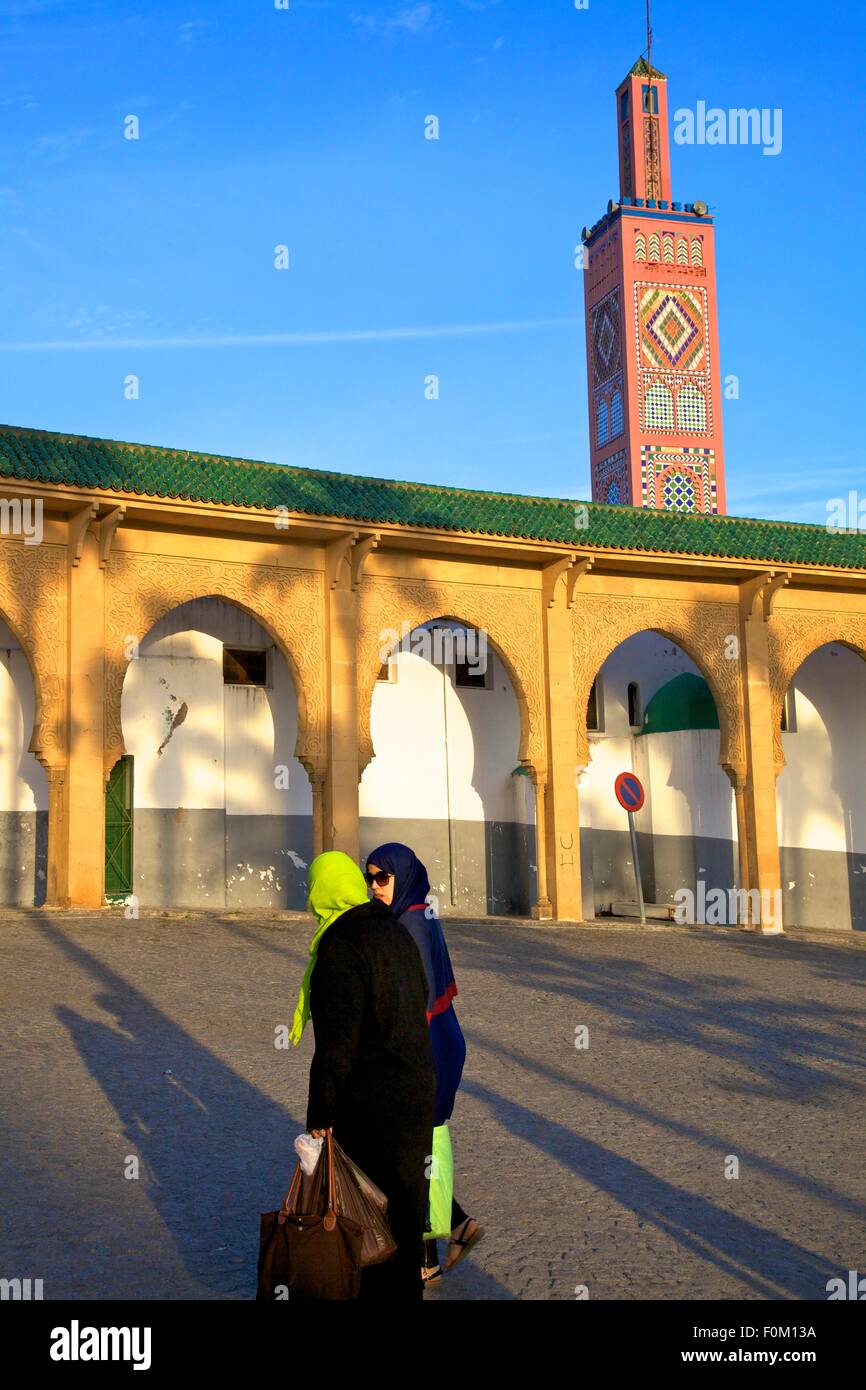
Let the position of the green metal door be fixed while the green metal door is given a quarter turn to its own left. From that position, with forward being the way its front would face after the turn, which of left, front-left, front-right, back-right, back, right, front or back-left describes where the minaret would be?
front-left

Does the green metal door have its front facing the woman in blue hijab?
yes

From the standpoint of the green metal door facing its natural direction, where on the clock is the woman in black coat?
The woman in black coat is roughly at 12 o'clock from the green metal door.

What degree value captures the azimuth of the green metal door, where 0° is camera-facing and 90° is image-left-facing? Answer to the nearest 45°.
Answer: approximately 0°
